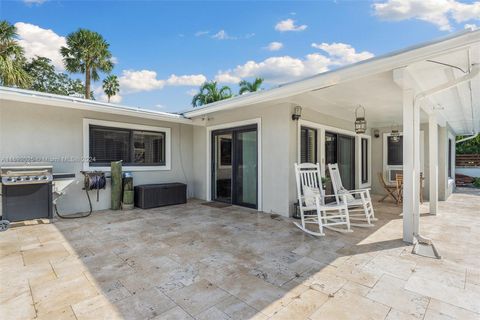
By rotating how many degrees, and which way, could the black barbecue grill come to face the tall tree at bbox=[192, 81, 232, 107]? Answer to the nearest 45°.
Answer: approximately 135° to its left

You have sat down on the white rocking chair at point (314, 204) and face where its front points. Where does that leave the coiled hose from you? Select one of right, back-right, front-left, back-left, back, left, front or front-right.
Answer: back-right

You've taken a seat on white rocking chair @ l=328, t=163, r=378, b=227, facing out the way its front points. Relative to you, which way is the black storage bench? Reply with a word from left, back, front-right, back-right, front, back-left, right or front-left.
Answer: back-right

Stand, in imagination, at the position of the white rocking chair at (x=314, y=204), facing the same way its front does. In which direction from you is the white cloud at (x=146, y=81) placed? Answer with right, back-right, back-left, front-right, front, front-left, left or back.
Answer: back

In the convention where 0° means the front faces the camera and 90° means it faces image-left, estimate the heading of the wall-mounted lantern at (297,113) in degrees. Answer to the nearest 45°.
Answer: approximately 315°

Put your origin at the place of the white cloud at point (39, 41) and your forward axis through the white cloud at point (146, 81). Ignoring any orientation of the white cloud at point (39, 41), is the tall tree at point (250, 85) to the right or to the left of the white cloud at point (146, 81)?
right

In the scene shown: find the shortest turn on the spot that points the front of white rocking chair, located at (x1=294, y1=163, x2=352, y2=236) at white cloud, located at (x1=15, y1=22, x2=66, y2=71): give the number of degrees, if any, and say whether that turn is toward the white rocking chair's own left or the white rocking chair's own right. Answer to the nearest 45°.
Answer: approximately 135° to the white rocking chair's own right
